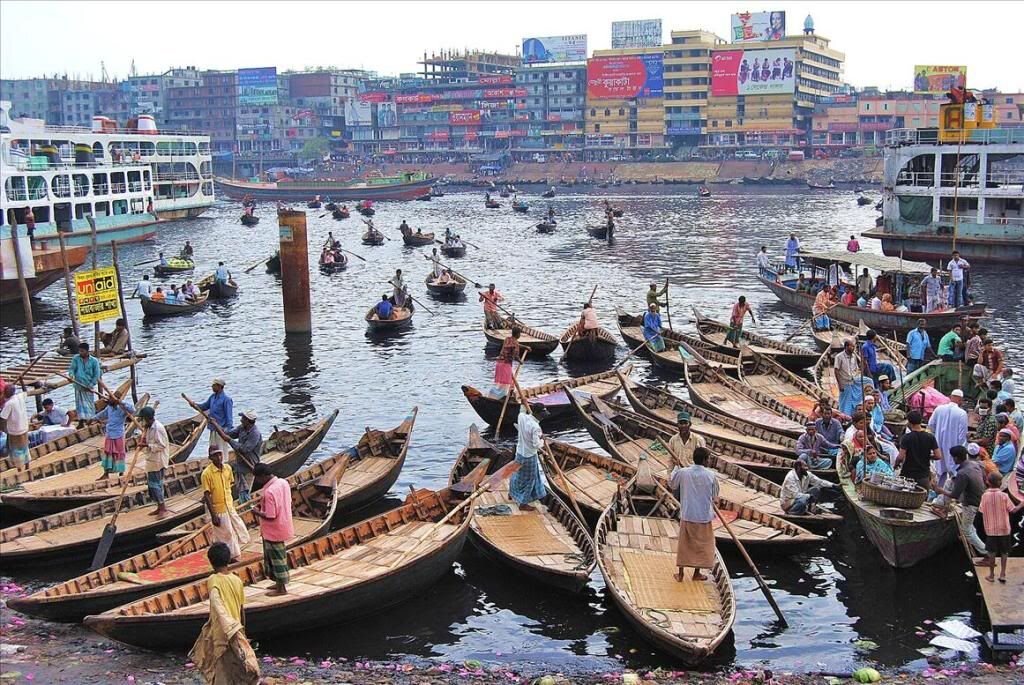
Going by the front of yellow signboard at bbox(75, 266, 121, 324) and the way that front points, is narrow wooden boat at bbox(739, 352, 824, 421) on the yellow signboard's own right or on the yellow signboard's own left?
on the yellow signboard's own left

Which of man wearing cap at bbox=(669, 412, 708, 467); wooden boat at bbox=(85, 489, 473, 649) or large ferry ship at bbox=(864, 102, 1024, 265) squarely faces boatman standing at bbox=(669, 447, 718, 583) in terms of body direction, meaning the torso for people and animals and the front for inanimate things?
the man wearing cap

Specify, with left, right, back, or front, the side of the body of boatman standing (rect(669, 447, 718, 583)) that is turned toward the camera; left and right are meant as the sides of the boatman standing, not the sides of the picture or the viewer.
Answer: back

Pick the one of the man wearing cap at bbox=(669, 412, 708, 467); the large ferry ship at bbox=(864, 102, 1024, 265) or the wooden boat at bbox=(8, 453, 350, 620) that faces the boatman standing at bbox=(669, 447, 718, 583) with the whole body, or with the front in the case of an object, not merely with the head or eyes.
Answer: the man wearing cap
